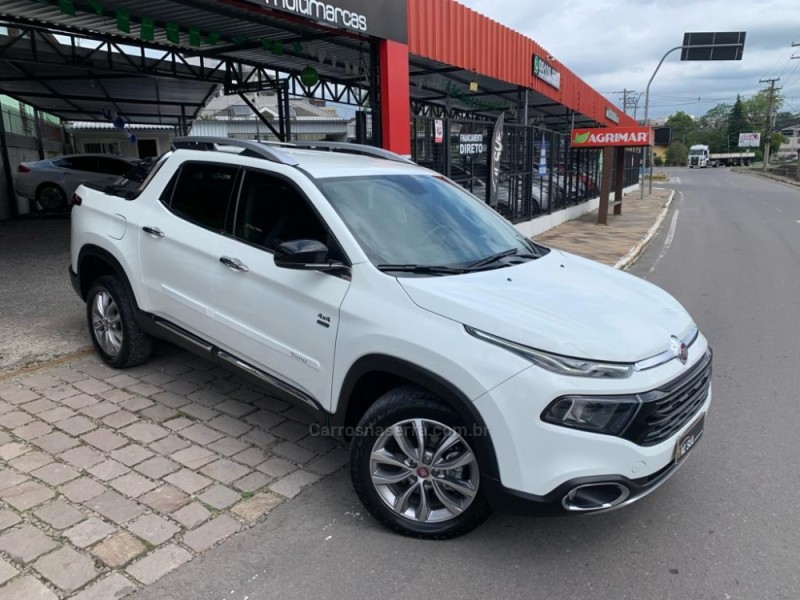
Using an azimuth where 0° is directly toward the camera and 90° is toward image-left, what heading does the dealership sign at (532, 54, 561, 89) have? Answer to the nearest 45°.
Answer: approximately 315°

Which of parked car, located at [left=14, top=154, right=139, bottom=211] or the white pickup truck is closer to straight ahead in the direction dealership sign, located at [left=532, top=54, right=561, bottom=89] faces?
the white pickup truck

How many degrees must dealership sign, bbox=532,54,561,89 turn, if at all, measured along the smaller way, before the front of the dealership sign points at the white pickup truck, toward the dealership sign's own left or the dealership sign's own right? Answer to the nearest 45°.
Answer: approximately 45° to the dealership sign's own right

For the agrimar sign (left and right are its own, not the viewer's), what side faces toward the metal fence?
front

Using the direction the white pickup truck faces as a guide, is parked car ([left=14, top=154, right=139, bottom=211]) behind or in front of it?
behind

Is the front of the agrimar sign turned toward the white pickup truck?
yes

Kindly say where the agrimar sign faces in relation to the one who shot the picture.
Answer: facing the viewer

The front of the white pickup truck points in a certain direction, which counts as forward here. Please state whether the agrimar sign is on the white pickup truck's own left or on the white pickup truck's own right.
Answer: on the white pickup truck's own left

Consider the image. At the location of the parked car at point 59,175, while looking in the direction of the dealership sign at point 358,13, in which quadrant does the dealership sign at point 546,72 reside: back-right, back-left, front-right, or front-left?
front-left

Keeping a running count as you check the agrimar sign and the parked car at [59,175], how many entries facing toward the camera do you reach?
1

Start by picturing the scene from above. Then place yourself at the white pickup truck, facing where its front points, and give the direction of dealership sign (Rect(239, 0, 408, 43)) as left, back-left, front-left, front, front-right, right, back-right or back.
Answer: back-left
